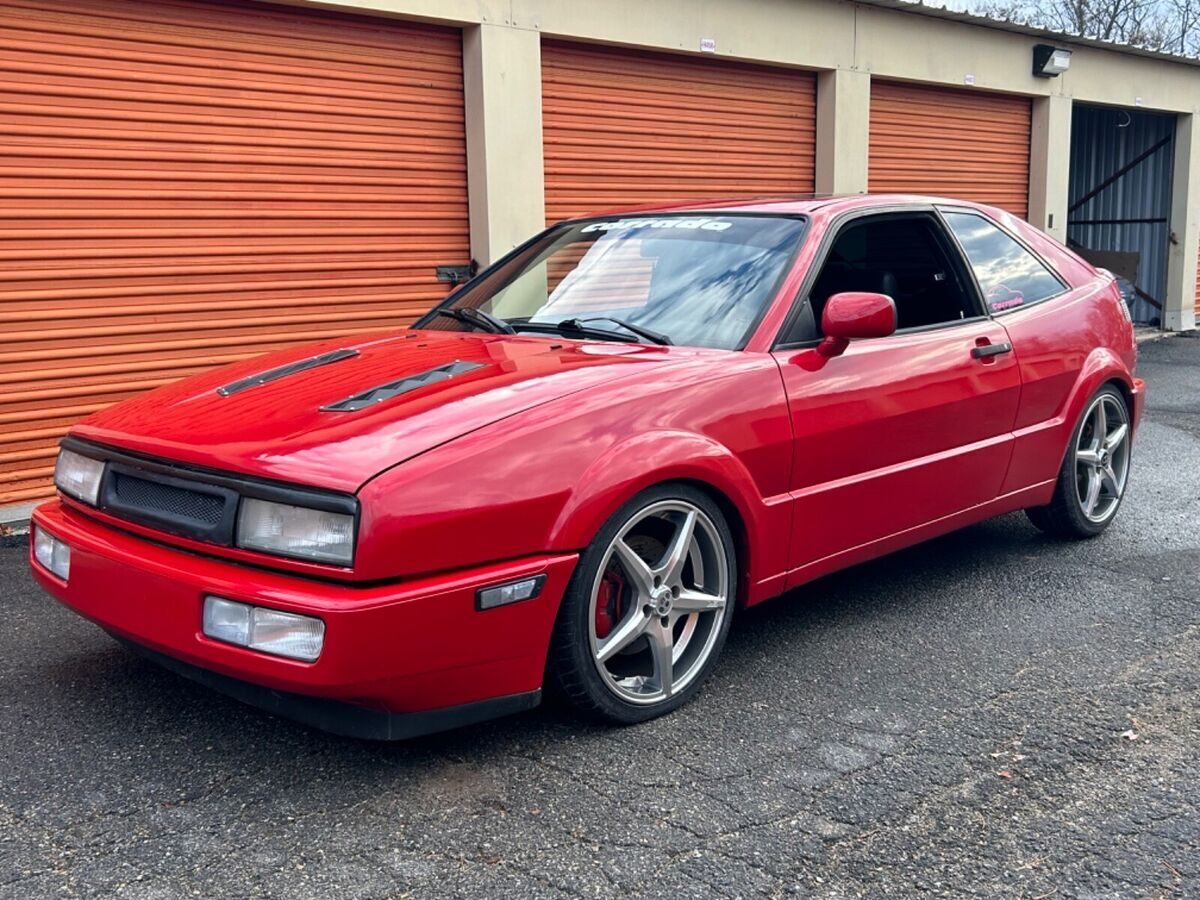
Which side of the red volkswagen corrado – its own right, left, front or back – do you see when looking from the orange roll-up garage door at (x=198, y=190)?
right

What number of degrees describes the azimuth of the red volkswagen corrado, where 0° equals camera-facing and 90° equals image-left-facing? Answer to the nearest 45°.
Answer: approximately 45°
